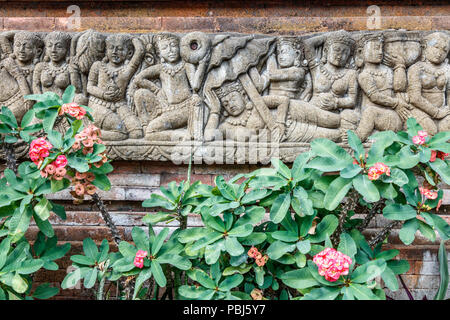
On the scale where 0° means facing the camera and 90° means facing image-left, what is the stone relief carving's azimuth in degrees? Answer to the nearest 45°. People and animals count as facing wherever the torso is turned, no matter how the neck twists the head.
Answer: approximately 0°

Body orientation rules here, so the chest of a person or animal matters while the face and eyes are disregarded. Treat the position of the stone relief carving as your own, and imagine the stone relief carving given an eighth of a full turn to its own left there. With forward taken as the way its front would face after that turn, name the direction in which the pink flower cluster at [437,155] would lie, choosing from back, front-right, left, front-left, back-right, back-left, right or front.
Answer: front

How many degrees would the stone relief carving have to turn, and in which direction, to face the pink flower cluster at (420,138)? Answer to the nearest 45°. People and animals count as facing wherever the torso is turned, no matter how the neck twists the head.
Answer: approximately 45° to its left

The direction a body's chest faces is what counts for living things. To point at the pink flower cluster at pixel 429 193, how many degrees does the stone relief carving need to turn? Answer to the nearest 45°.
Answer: approximately 45° to its left

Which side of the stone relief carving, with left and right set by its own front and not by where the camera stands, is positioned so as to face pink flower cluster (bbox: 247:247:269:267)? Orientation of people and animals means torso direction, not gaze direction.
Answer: front
